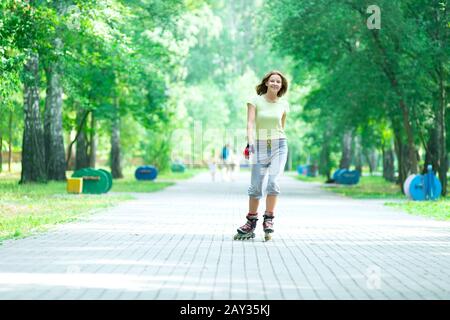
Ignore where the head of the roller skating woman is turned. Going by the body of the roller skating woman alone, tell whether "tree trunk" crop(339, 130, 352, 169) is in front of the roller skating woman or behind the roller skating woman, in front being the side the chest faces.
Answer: behind

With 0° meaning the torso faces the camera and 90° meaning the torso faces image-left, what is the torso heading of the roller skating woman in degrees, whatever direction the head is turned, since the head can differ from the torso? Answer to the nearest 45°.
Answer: approximately 0°

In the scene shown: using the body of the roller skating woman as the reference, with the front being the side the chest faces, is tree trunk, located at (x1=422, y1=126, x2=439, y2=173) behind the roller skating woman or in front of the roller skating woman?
behind

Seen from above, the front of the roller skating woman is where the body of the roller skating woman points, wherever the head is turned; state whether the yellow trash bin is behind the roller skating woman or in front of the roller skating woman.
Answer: behind

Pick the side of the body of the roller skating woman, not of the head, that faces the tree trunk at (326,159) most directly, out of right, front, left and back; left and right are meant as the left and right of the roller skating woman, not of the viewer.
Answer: back
